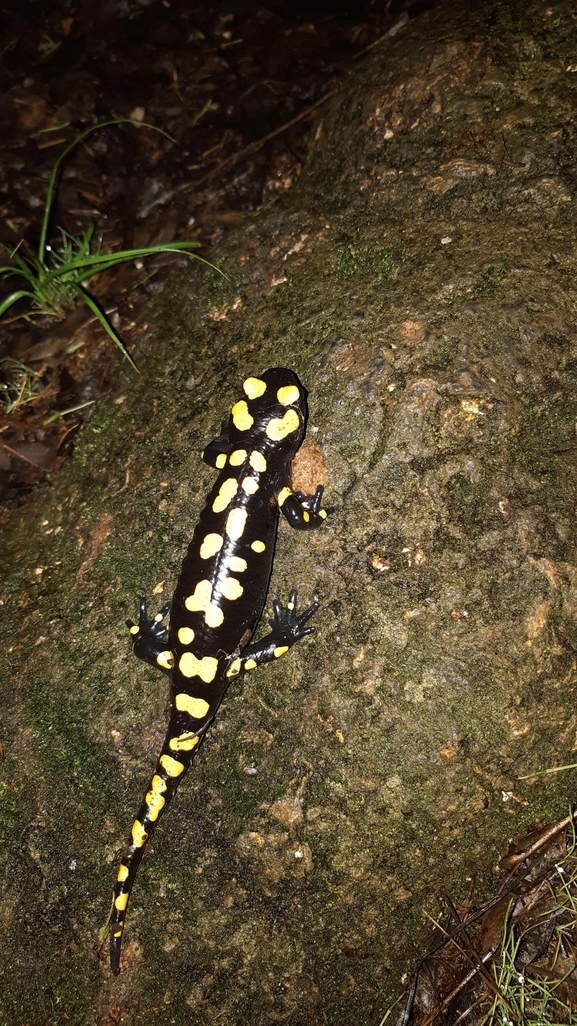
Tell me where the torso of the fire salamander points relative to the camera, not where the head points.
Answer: away from the camera
